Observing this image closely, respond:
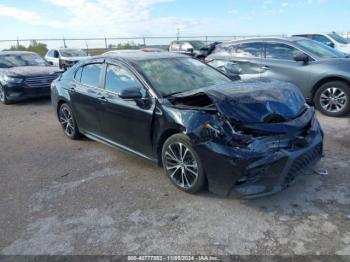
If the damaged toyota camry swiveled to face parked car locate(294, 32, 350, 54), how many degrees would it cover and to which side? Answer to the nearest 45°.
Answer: approximately 90° to its left

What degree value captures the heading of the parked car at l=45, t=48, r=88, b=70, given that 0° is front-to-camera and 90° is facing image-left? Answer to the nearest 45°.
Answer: approximately 315°

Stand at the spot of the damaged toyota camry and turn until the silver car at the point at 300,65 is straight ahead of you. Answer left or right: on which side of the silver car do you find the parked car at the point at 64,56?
left

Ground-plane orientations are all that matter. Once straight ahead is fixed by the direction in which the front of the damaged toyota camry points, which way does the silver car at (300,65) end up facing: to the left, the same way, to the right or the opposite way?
the same way

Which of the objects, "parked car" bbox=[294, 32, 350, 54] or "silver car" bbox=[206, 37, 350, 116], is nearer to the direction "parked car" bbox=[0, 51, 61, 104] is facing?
the silver car

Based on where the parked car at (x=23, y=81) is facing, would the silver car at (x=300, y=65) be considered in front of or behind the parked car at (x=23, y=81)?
in front

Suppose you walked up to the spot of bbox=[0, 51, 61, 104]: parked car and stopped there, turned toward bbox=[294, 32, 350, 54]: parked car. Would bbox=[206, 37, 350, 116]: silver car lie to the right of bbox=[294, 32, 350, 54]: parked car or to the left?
right

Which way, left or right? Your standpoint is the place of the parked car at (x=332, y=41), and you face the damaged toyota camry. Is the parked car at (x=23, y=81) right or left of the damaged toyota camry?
right

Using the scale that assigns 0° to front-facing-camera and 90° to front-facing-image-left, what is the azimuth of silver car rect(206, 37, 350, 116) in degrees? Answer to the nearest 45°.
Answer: approximately 315°

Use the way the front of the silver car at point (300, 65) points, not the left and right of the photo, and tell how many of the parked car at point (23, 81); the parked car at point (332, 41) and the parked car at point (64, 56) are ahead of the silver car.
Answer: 0

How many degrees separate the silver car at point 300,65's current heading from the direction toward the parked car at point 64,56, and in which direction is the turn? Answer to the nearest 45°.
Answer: approximately 180°

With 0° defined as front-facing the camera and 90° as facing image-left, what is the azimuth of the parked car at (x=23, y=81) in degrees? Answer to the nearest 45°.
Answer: approximately 315°

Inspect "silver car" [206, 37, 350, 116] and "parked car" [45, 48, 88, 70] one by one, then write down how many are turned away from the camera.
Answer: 0

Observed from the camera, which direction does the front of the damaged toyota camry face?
facing the viewer and to the right of the viewer

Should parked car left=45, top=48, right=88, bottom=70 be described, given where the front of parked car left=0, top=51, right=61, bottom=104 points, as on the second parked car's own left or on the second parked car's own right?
on the second parked car's own left
